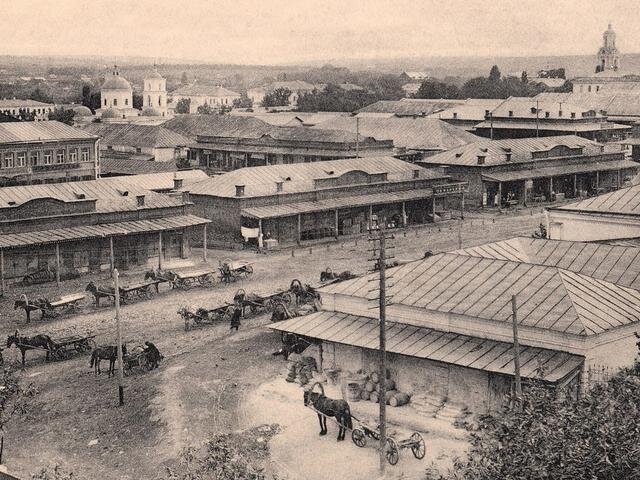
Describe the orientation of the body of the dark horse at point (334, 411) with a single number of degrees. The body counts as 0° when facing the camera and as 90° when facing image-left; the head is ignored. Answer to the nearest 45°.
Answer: approximately 135°

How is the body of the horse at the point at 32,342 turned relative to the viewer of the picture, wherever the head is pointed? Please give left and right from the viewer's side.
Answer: facing to the left of the viewer

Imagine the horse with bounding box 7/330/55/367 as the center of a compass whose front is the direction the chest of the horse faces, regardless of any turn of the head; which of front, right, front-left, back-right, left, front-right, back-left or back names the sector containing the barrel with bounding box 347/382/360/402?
back-left

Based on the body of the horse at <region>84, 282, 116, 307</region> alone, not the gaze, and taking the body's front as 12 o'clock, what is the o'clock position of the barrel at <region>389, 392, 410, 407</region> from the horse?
The barrel is roughly at 8 o'clock from the horse.

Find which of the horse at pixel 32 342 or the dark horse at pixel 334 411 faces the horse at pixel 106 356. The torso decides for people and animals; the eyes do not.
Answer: the dark horse

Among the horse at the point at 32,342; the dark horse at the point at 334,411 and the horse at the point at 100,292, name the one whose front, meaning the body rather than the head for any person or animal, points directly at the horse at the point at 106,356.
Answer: the dark horse

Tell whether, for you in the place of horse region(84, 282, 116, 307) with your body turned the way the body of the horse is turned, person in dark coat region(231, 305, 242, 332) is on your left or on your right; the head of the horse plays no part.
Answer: on your left

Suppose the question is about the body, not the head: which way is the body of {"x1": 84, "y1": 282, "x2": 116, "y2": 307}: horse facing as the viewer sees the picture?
to the viewer's left

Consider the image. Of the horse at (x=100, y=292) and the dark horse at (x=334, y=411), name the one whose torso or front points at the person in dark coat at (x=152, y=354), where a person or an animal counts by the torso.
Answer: the dark horse

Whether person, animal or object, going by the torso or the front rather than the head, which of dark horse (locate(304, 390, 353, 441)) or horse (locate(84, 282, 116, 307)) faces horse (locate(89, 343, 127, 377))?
the dark horse

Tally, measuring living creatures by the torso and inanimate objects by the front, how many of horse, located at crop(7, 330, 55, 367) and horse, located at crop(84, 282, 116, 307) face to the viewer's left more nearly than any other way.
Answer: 2

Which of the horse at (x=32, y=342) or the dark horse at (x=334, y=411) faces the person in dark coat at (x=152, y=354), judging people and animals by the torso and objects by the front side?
the dark horse

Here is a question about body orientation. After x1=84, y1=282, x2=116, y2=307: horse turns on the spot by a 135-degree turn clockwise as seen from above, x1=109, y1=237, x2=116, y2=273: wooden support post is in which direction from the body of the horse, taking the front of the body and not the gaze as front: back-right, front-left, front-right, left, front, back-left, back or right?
front-left

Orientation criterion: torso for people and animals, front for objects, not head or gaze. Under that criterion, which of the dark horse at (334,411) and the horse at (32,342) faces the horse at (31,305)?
the dark horse

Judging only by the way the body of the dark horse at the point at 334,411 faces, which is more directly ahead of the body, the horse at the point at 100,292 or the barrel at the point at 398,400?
the horse
